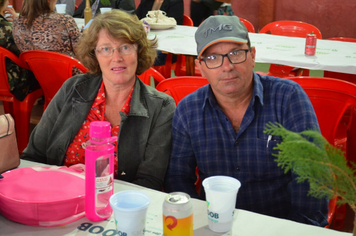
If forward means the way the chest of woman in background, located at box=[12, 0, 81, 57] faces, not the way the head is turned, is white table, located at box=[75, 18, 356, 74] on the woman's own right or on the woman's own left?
on the woman's own right

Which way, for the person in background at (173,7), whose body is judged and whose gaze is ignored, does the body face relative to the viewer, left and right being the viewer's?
facing the viewer

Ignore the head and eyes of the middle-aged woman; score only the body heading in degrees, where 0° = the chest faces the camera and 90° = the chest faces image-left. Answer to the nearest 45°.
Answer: approximately 0°

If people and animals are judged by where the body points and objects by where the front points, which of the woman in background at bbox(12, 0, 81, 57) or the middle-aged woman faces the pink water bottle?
the middle-aged woman

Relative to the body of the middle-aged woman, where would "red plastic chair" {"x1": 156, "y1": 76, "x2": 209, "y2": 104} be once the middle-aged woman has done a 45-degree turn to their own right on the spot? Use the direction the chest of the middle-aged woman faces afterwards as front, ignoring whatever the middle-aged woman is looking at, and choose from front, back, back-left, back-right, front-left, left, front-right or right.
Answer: back

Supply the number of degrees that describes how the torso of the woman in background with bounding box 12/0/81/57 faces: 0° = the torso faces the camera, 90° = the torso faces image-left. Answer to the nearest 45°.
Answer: approximately 180°

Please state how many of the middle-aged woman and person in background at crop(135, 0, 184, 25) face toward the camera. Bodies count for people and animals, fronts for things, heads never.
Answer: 2

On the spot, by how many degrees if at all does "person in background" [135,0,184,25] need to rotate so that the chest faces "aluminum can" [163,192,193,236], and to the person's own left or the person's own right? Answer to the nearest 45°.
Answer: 0° — they already face it

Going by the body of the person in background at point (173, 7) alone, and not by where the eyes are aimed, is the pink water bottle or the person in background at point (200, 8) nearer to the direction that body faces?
the pink water bottle

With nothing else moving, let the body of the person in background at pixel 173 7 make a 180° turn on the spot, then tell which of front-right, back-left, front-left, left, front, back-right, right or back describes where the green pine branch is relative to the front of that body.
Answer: back

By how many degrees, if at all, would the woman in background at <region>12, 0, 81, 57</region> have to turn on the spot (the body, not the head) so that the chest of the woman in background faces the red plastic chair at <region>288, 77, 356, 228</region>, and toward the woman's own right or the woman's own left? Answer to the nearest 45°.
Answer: approximately 135° to the woman's own right

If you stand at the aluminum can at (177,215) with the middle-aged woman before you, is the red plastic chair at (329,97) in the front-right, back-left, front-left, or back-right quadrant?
front-right

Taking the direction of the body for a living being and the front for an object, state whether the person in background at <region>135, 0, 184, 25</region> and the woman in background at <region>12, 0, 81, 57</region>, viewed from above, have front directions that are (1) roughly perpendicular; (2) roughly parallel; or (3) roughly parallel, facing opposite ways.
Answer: roughly parallel, facing opposite ways

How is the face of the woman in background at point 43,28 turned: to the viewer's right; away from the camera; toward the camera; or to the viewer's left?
away from the camera

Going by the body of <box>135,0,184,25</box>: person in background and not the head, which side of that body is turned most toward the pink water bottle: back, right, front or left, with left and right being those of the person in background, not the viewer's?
front

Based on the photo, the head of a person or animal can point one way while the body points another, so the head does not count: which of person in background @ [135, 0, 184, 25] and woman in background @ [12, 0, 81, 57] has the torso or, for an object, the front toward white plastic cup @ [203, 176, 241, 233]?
the person in background

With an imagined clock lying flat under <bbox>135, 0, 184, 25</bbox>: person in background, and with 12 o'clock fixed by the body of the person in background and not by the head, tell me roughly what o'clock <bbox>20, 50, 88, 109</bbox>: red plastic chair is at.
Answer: The red plastic chair is roughly at 1 o'clock from the person in background.

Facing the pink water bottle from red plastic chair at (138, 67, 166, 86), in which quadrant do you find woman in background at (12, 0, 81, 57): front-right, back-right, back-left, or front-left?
back-right

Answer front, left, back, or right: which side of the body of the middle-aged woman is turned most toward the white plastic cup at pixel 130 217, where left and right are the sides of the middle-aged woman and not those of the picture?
front

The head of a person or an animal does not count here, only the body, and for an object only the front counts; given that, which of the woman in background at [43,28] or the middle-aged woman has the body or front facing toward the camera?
the middle-aged woman

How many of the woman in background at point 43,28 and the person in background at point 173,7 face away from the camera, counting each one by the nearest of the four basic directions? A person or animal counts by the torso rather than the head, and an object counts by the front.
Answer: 1

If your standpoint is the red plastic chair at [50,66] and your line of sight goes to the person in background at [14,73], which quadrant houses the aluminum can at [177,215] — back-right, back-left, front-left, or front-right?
back-left

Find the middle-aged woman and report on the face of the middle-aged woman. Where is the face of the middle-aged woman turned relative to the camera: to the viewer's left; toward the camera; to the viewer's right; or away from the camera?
toward the camera
